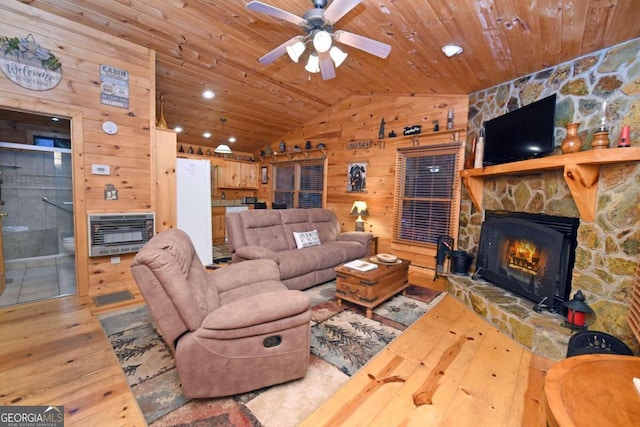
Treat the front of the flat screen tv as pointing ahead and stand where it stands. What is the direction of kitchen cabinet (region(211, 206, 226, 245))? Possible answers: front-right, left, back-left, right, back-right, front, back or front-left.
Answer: front-right

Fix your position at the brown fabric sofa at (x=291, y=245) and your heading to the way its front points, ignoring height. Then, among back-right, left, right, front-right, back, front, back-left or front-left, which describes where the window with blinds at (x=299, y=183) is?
back-left

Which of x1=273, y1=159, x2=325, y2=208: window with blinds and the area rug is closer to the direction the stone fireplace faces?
the area rug

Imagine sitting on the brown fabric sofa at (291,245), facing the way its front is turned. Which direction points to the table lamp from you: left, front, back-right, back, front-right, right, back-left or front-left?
left

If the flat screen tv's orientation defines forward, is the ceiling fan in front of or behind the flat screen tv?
in front

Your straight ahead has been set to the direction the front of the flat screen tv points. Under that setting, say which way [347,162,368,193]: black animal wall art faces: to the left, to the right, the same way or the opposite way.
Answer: to the left

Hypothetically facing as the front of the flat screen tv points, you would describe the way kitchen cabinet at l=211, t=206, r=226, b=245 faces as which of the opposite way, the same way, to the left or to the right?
to the left

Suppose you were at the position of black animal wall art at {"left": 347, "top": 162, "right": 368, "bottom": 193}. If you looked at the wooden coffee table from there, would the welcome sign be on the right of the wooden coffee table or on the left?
right

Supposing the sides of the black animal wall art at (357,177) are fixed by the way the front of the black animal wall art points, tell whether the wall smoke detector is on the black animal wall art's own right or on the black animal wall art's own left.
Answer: on the black animal wall art's own right

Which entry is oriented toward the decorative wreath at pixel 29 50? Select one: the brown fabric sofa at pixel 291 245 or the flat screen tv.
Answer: the flat screen tv

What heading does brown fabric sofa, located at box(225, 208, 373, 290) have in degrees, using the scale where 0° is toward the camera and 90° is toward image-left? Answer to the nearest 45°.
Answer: approximately 315°
